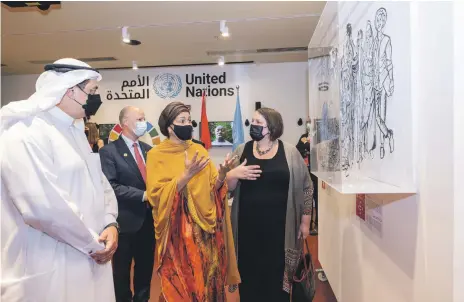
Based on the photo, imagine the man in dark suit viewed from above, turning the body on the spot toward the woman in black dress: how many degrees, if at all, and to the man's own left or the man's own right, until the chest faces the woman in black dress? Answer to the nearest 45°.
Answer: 0° — they already face them

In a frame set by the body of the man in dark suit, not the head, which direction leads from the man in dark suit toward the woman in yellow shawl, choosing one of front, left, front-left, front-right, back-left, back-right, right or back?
front

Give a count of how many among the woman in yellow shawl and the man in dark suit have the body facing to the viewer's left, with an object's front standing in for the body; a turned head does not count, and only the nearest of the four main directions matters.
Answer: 0

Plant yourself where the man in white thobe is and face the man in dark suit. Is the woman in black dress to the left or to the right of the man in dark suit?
right

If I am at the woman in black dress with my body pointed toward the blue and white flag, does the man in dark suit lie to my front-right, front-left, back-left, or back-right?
front-left

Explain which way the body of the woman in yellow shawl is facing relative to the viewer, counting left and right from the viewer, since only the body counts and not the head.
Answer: facing the viewer and to the right of the viewer

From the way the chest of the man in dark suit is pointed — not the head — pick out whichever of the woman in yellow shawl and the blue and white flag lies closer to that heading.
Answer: the woman in yellow shawl

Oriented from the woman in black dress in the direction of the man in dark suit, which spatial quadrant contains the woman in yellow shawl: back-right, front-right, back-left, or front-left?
front-left

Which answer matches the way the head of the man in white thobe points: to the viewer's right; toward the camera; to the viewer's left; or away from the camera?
to the viewer's right

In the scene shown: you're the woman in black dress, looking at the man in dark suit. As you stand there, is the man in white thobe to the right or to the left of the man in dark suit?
left

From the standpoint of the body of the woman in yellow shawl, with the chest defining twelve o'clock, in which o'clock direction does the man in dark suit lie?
The man in dark suit is roughly at 6 o'clock from the woman in yellow shawl.
